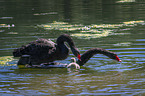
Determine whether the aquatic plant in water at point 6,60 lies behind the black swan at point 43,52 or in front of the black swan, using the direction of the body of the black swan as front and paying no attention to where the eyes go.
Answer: behind

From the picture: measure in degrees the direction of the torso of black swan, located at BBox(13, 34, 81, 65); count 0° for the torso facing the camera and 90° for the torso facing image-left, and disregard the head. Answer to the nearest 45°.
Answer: approximately 270°

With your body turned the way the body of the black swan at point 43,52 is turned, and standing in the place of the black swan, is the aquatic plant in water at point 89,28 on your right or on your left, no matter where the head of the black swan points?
on your left
